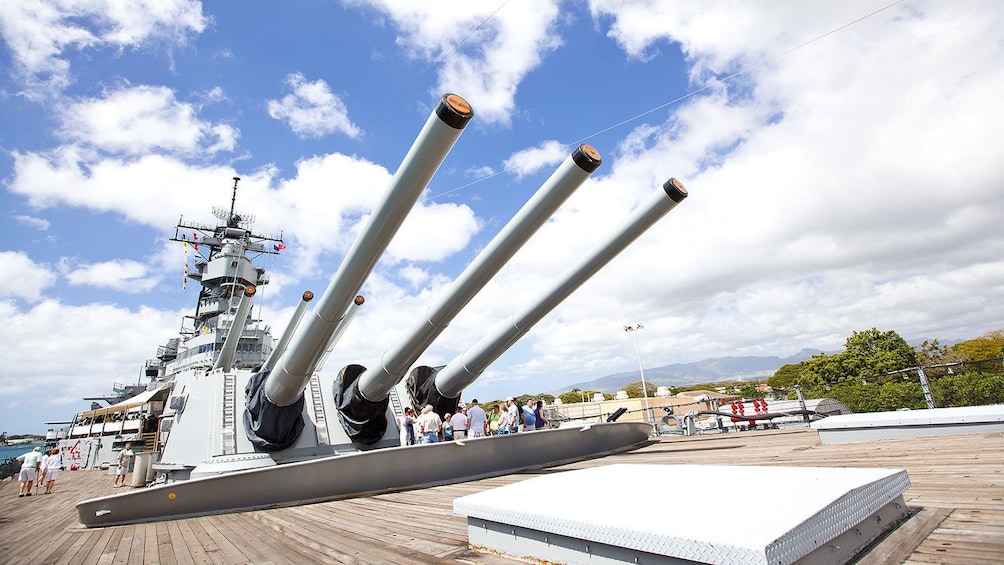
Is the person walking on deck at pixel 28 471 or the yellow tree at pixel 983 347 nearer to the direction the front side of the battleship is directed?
the yellow tree

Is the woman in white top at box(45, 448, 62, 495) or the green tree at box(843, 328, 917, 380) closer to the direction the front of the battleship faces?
the green tree

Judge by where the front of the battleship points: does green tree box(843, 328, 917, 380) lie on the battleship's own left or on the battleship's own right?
on the battleship's own left

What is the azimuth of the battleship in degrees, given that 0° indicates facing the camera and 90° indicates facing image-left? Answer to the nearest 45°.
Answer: approximately 315°
